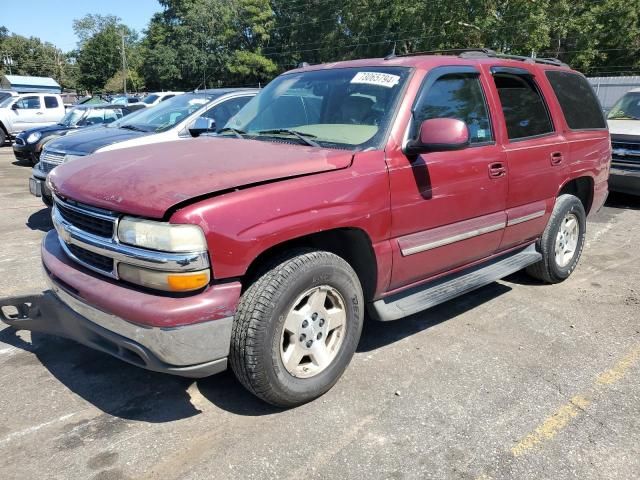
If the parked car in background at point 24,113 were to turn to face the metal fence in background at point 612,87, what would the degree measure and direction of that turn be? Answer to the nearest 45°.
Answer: approximately 135° to its left

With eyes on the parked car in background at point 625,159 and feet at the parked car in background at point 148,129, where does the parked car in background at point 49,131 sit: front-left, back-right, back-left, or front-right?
back-left

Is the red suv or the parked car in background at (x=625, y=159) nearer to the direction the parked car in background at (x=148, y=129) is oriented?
the red suv

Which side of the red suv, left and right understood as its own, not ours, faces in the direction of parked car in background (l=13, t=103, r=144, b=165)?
right

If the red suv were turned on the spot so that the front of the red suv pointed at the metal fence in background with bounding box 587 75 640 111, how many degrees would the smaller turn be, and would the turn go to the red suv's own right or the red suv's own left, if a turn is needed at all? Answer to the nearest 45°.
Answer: approximately 180°

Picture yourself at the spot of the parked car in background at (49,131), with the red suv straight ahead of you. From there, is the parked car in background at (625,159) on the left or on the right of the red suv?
left

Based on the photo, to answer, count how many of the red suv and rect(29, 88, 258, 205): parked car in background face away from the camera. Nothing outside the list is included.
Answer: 0

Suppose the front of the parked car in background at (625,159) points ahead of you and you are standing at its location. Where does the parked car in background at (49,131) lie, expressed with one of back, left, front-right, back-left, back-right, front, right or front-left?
front-right

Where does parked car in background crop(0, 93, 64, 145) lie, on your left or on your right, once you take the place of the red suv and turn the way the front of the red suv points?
on your right

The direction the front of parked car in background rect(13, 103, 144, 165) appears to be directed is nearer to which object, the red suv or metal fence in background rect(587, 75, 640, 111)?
the red suv

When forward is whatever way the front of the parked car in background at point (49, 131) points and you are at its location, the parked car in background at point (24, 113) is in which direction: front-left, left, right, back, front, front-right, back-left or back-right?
back-right

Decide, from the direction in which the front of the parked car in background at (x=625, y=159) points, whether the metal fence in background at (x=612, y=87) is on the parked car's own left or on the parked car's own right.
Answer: on the parked car's own right

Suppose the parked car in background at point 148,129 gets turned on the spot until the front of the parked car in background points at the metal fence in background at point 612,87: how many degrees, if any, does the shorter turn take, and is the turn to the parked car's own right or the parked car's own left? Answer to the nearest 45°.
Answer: approximately 180°
